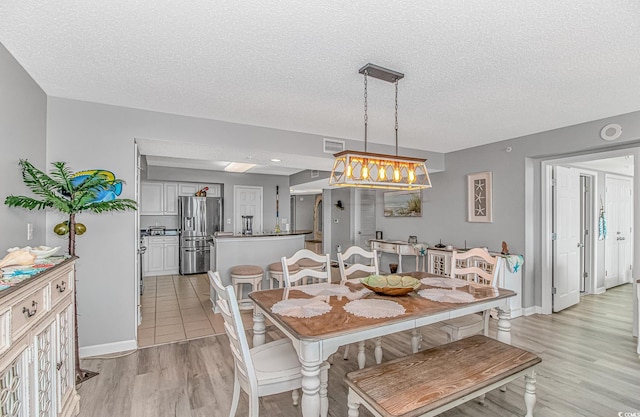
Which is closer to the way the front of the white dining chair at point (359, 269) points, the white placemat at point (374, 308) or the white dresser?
the white placemat

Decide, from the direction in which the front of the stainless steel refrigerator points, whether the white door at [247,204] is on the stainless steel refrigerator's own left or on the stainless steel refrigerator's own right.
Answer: on the stainless steel refrigerator's own left

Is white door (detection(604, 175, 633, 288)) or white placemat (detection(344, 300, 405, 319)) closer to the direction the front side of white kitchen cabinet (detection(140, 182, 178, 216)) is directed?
the white placemat

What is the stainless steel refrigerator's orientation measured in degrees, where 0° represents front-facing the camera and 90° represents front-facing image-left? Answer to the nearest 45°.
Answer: approximately 0°

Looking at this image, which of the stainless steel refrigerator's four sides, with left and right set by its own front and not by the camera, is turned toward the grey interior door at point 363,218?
left

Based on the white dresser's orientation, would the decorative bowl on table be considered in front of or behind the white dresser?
in front

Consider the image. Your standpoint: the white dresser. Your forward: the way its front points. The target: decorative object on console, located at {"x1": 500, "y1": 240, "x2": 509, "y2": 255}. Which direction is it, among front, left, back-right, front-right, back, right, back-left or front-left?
front-left
